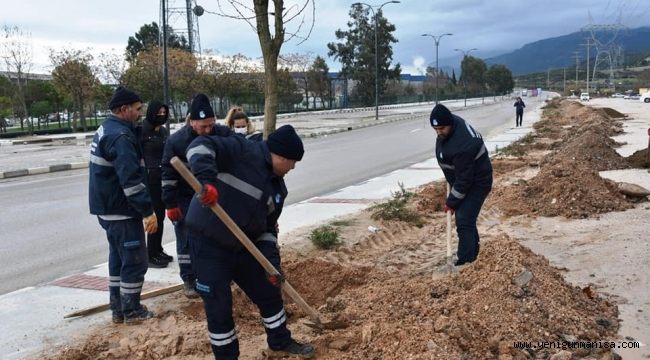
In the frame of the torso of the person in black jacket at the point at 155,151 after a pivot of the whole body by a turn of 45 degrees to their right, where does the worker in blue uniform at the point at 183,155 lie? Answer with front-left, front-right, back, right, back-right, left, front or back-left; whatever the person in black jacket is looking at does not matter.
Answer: front

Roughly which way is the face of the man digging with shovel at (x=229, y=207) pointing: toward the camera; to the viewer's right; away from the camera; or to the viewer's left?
to the viewer's right

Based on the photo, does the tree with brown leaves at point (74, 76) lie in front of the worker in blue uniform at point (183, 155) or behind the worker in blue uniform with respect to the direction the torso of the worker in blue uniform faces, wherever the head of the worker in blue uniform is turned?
behind

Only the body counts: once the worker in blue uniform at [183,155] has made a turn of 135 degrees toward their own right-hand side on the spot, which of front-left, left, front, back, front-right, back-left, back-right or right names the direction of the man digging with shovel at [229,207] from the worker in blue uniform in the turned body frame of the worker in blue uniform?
back-left

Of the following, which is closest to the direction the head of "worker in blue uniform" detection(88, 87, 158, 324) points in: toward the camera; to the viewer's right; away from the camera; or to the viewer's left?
to the viewer's right

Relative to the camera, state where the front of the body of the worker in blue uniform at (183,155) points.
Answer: toward the camera

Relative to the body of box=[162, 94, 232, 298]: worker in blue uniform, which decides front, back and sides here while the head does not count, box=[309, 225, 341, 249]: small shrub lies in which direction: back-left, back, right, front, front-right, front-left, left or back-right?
back-left

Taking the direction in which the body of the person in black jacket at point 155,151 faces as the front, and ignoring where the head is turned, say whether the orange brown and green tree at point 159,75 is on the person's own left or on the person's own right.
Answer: on the person's own left

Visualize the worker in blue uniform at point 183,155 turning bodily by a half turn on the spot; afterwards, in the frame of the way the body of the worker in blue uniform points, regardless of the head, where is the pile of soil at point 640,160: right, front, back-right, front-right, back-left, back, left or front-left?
front-right

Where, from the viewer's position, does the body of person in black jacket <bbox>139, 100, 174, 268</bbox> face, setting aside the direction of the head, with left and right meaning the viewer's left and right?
facing the viewer and to the right of the viewer

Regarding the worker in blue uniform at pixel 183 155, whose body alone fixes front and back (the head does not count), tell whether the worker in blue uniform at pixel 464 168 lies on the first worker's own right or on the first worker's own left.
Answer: on the first worker's own left

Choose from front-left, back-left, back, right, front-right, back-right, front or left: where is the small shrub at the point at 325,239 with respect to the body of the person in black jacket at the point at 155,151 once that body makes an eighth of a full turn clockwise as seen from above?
left

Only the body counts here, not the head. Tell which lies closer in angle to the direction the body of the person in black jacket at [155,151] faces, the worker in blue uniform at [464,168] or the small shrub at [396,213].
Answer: the worker in blue uniform
